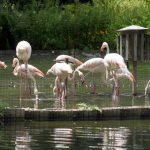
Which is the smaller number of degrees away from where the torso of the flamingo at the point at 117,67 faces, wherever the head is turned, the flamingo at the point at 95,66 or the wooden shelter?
the flamingo

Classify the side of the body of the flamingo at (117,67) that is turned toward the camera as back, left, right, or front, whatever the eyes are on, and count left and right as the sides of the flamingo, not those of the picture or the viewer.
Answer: left

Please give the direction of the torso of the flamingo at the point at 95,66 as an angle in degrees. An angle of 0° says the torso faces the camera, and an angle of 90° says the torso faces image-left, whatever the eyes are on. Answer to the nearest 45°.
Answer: approximately 90°

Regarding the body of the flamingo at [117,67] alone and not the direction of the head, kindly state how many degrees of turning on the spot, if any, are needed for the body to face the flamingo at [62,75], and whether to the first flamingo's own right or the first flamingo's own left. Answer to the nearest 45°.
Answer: approximately 45° to the first flamingo's own left

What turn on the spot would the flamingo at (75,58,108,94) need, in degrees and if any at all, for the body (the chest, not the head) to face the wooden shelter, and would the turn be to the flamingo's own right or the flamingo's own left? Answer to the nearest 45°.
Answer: approximately 180°

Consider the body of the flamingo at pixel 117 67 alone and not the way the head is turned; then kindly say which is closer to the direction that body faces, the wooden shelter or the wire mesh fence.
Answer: the wire mesh fence

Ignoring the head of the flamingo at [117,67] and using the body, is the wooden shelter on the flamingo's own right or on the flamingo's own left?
on the flamingo's own right

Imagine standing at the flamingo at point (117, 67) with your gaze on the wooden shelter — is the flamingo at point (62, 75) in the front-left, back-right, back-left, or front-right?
back-left
